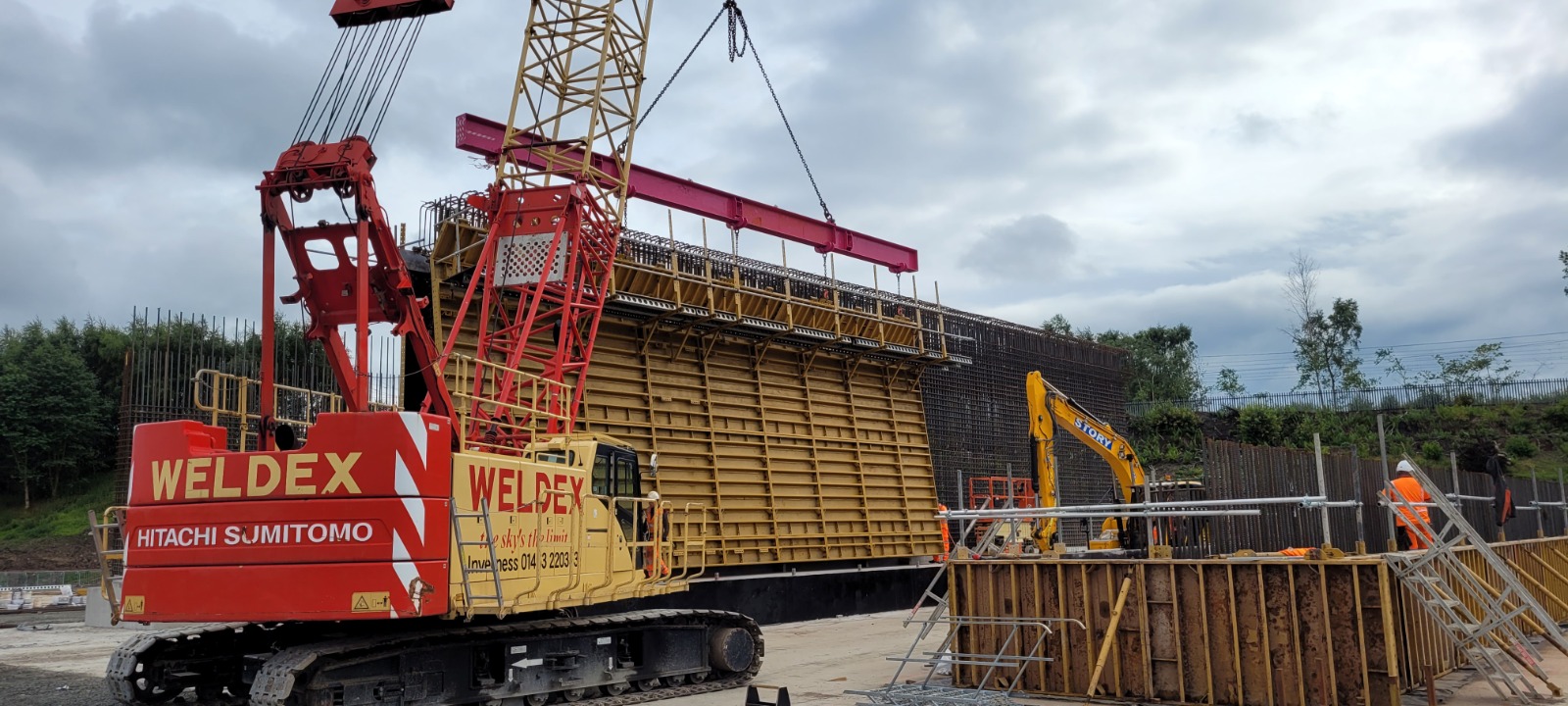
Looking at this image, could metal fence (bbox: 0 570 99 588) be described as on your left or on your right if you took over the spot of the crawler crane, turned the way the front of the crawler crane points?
on your left

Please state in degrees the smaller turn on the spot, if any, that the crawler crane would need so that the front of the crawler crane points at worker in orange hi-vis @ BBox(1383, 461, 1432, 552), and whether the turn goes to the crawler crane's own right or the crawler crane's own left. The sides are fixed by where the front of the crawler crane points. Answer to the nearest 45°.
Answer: approximately 45° to the crawler crane's own right

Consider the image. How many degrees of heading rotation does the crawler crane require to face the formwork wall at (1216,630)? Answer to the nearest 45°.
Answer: approximately 45° to its right

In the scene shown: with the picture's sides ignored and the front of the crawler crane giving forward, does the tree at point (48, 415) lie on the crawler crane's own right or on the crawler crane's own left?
on the crawler crane's own left

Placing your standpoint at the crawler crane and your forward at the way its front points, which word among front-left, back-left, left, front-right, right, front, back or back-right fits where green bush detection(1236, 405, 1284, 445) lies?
front

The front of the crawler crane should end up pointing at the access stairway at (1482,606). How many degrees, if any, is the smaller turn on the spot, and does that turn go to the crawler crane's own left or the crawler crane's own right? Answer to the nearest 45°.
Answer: approximately 45° to the crawler crane's own right

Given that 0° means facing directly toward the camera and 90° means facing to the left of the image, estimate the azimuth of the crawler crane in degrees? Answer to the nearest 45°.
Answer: approximately 225°
